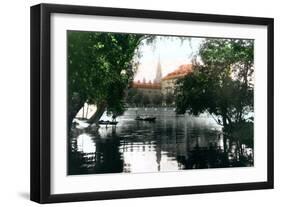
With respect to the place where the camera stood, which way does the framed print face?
facing the viewer and to the right of the viewer
